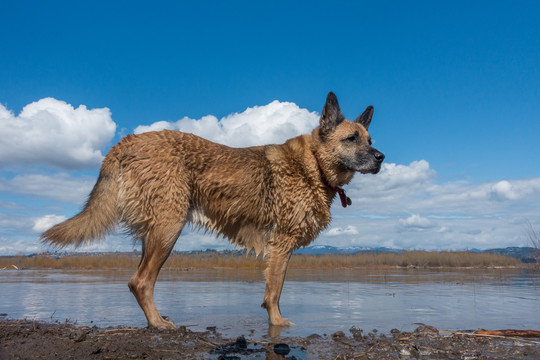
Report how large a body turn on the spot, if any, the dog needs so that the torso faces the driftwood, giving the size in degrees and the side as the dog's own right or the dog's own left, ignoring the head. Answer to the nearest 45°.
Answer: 0° — it already faces it

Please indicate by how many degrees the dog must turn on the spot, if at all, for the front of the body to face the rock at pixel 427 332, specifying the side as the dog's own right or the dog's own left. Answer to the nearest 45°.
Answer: approximately 45° to the dog's own right

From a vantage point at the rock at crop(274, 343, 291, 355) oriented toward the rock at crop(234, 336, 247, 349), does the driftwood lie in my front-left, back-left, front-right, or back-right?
back-right

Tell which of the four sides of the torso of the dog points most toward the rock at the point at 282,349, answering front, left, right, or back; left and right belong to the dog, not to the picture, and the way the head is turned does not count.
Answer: right

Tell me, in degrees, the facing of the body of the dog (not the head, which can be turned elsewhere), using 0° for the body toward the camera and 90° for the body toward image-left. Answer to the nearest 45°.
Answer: approximately 270°
